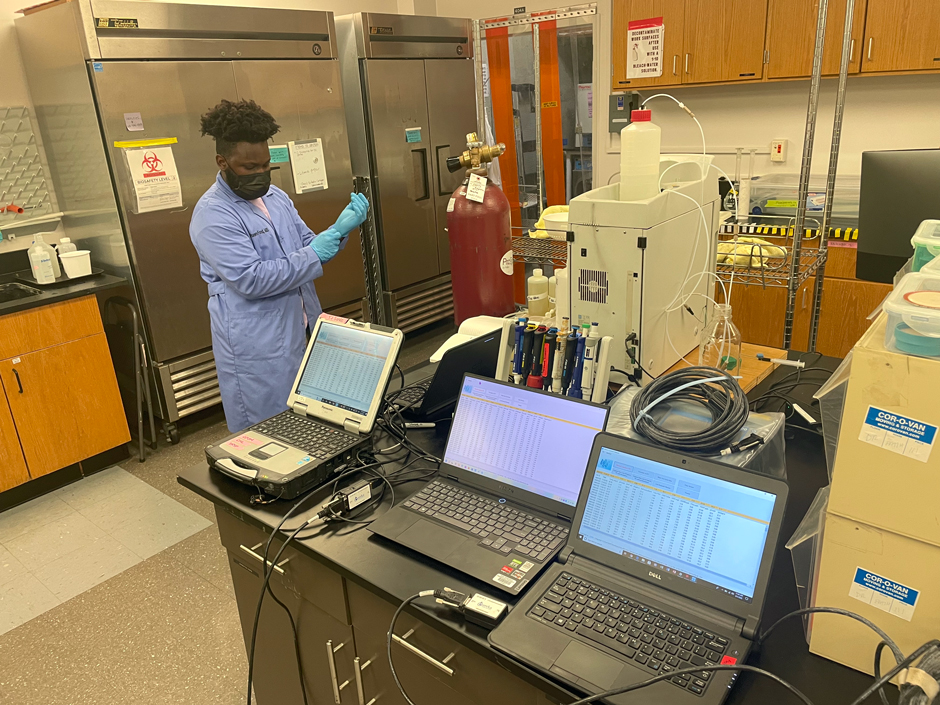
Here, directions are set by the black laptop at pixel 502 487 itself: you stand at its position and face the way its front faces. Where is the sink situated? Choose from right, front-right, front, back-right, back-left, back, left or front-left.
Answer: right

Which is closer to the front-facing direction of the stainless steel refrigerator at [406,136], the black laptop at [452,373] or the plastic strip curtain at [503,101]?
the black laptop

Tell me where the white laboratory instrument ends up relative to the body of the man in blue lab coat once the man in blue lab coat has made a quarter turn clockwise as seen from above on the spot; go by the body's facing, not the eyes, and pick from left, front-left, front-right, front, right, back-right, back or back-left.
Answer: left

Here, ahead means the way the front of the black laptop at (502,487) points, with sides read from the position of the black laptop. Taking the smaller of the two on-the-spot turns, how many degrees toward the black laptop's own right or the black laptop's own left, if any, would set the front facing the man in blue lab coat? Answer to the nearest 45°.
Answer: approximately 90° to the black laptop's own right

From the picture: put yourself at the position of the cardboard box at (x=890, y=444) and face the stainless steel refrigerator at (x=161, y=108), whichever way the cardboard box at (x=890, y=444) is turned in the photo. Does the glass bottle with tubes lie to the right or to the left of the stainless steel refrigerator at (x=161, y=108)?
right

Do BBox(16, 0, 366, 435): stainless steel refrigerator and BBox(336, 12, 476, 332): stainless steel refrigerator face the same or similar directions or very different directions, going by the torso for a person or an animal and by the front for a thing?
same or similar directions

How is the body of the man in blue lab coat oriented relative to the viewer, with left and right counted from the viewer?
facing the viewer and to the right of the viewer

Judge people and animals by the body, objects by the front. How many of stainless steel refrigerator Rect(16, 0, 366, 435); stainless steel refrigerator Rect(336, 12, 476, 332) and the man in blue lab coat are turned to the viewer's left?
0

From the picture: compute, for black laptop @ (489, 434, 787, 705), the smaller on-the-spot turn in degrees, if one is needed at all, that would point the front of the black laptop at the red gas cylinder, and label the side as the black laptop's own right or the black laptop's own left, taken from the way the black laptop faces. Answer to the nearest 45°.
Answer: approximately 135° to the black laptop's own right

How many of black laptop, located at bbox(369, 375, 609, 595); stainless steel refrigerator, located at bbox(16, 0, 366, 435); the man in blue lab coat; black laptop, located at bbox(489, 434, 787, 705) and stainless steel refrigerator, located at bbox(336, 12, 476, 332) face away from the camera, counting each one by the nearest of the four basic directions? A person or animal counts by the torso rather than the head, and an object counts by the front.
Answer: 0

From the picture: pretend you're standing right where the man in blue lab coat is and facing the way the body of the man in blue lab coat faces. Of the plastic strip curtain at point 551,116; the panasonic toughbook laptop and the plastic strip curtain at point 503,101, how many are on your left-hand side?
2

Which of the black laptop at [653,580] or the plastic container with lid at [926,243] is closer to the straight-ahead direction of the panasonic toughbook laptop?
the black laptop

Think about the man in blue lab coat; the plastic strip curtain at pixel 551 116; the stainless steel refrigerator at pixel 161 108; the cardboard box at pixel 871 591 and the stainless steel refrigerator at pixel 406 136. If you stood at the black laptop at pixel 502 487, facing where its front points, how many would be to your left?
1

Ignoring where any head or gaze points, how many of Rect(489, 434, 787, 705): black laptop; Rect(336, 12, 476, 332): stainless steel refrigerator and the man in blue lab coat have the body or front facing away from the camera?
0

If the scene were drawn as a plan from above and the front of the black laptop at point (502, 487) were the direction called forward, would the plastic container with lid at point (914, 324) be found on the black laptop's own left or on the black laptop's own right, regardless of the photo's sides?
on the black laptop's own left

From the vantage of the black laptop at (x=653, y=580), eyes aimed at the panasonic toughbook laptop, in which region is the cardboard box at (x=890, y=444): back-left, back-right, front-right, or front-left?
back-right

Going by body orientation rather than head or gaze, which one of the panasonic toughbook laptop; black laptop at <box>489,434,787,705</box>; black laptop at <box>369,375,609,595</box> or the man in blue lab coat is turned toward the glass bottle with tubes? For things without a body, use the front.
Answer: the man in blue lab coat

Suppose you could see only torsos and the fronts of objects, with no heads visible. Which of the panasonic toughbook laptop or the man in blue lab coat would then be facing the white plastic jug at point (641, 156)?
the man in blue lab coat

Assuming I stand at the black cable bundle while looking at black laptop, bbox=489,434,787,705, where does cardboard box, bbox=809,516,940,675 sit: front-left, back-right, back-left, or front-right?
front-left

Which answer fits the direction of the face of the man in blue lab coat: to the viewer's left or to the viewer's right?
to the viewer's right

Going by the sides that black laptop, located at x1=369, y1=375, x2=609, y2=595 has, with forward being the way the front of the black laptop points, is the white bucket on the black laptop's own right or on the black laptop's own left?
on the black laptop's own right
